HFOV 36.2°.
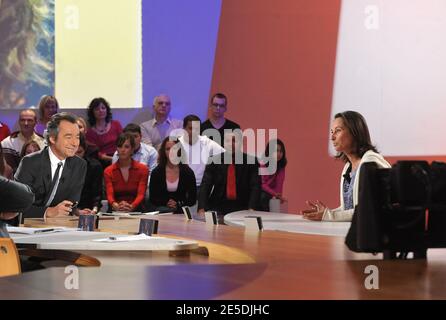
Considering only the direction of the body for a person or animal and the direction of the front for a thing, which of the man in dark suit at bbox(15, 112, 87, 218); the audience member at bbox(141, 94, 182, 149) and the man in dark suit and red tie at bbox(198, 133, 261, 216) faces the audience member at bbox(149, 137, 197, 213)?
the audience member at bbox(141, 94, 182, 149)

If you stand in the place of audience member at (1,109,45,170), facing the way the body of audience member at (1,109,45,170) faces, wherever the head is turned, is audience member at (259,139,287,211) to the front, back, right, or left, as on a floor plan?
left

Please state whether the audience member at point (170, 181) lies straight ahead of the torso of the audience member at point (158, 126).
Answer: yes

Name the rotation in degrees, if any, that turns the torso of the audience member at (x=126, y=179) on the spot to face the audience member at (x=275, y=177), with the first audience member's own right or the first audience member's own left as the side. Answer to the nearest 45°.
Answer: approximately 135° to the first audience member's own left

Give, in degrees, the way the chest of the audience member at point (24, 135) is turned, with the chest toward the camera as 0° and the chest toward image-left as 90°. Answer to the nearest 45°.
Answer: approximately 0°

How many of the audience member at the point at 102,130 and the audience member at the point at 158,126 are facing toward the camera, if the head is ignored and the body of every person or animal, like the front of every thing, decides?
2

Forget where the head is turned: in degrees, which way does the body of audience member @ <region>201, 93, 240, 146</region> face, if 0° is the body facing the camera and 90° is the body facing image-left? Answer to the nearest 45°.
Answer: approximately 0°

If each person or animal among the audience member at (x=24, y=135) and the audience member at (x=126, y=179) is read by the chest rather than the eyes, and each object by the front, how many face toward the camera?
2

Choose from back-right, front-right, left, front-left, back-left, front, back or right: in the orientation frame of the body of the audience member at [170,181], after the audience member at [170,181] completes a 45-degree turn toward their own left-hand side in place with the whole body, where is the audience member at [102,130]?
back

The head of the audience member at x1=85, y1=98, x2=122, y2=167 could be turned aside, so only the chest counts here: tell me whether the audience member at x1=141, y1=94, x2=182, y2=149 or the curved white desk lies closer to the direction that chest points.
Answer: the curved white desk
